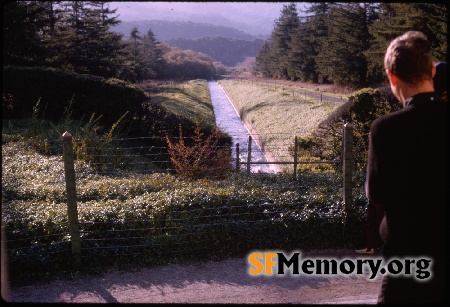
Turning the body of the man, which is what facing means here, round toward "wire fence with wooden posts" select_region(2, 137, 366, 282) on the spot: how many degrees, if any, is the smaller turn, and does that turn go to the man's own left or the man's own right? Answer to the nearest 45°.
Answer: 0° — they already face it

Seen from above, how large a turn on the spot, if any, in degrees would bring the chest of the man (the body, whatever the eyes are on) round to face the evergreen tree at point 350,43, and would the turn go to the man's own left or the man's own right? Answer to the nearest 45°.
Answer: approximately 45° to the man's own right

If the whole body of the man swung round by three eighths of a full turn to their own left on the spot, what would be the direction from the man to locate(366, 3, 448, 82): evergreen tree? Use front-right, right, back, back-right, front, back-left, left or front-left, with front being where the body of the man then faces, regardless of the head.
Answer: back

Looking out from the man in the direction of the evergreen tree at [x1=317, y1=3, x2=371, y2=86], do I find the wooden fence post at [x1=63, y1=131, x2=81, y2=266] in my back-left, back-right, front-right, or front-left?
front-left

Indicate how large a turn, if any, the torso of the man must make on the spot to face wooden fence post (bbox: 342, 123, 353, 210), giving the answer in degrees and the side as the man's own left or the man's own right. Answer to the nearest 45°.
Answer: approximately 45° to the man's own right

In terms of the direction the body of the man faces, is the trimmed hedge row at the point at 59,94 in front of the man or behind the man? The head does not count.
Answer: in front

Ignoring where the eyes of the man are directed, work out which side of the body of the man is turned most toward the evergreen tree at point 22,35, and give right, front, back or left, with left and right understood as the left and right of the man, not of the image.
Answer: front

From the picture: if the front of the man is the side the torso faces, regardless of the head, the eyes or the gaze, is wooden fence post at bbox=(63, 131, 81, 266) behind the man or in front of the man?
in front

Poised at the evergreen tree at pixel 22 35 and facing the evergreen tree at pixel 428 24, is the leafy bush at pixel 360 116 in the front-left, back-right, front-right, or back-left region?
front-right

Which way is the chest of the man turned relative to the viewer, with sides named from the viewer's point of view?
facing away from the viewer and to the left of the viewer

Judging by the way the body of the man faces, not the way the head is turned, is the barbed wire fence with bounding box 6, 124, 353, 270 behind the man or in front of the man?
in front

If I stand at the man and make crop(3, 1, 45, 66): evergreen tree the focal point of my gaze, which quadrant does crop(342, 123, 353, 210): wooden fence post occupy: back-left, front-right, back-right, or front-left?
front-right
